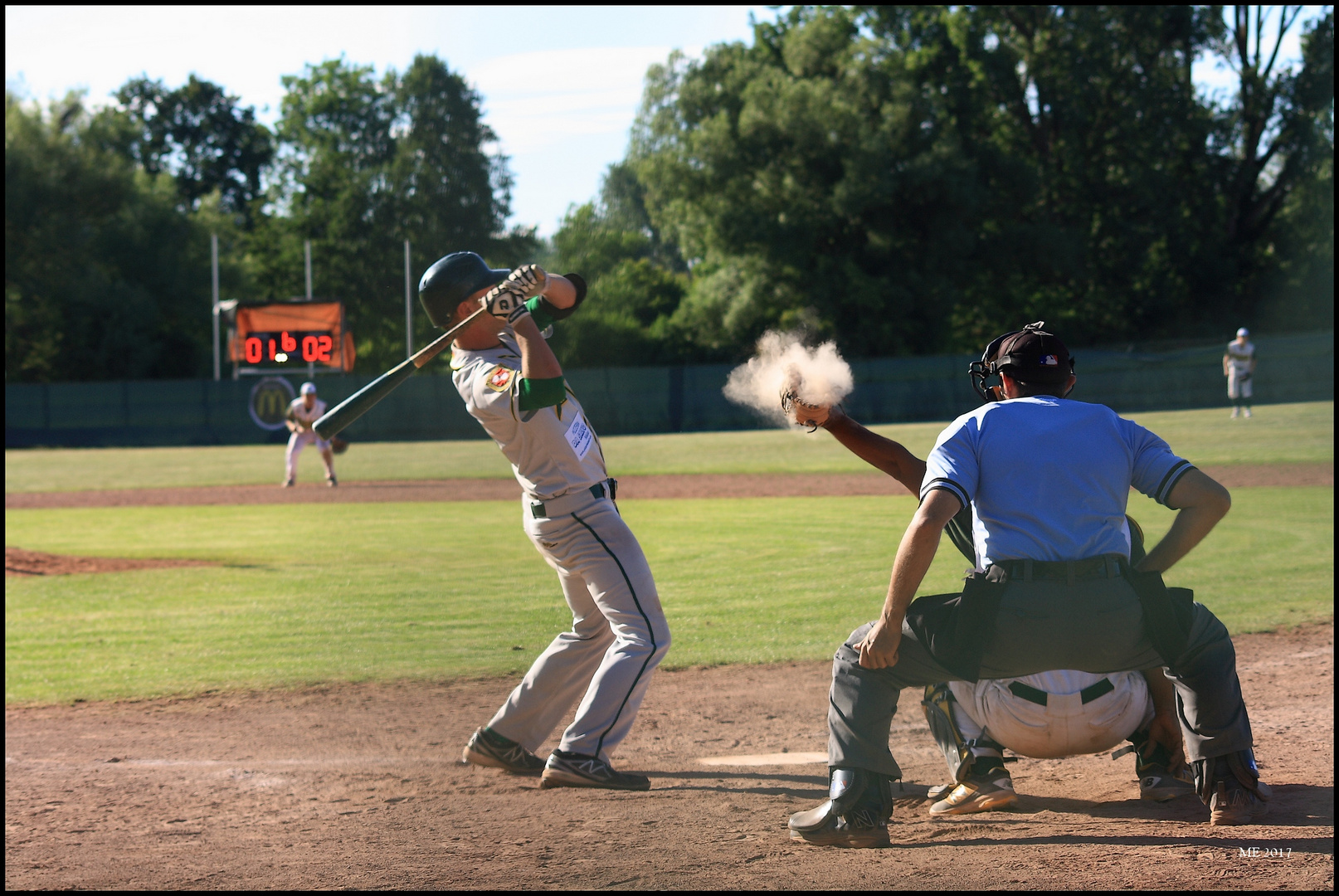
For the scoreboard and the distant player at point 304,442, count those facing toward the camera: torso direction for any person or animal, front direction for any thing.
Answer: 2

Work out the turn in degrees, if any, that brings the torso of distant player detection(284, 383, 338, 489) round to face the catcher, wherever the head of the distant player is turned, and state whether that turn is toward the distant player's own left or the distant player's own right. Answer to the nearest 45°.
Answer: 0° — they already face them

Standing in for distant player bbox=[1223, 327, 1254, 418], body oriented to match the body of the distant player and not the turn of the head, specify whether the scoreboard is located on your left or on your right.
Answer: on your right

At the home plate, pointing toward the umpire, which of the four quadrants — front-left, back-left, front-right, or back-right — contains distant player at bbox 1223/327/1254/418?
back-left

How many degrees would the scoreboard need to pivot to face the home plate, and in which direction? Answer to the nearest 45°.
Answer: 0° — it already faces it

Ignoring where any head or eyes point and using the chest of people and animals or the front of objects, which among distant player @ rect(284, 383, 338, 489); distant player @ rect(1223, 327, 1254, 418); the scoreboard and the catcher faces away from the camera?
the catcher

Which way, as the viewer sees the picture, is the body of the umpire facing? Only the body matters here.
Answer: away from the camera

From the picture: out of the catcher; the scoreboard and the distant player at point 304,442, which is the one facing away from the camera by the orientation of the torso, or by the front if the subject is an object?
the catcher

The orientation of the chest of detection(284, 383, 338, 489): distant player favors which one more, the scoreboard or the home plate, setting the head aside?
the home plate

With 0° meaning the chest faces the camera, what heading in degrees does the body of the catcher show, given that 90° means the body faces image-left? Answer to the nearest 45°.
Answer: approximately 180°

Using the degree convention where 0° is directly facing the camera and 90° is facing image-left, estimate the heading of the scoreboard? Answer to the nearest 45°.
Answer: approximately 0°

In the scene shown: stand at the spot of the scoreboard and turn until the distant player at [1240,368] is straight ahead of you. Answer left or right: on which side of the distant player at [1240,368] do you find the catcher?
right

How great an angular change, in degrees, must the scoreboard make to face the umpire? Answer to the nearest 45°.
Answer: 0° — it already faces them
